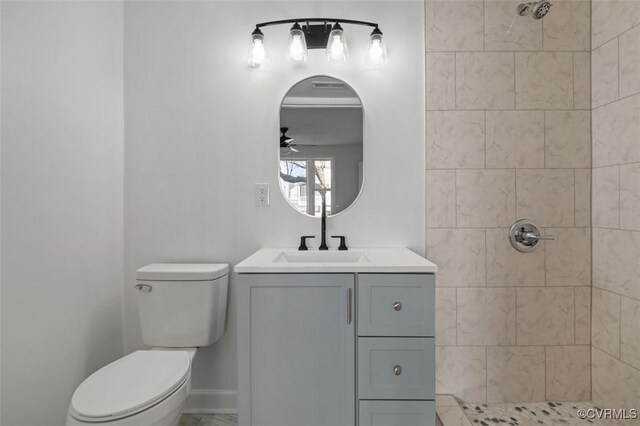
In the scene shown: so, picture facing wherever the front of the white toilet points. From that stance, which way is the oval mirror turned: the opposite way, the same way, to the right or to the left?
the same way

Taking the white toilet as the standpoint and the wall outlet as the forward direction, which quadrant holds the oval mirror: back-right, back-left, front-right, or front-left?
front-right

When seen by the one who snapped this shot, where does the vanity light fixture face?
facing the viewer

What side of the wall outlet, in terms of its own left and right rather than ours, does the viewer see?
front

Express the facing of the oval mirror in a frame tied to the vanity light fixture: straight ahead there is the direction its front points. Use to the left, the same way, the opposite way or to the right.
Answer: the same way

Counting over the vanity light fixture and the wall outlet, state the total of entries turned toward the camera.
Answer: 2

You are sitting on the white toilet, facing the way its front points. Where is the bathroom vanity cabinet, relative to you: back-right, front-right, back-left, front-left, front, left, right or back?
left

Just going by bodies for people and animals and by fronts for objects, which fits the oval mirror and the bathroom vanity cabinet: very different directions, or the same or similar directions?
same or similar directions

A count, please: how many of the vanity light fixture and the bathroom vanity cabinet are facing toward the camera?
2

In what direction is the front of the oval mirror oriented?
toward the camera

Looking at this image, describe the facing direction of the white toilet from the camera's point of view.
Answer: facing the viewer and to the left of the viewer
